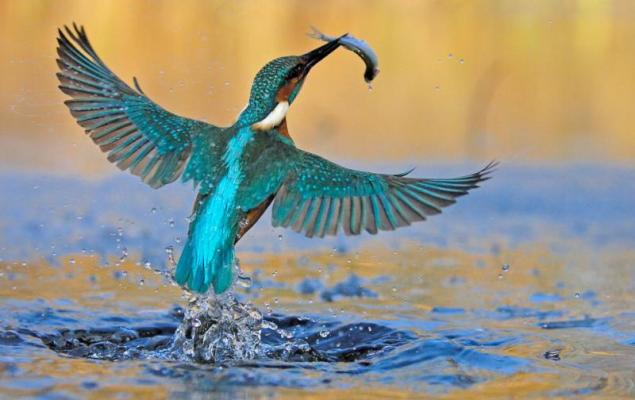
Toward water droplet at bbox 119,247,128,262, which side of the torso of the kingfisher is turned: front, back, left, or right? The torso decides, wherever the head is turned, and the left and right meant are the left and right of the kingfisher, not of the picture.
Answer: left

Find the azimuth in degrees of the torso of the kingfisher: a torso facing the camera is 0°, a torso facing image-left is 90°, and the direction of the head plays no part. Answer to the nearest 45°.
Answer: approximately 225°

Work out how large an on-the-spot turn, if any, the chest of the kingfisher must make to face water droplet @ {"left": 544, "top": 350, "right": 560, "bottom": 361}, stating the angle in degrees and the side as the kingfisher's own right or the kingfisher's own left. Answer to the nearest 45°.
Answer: approximately 45° to the kingfisher's own right
